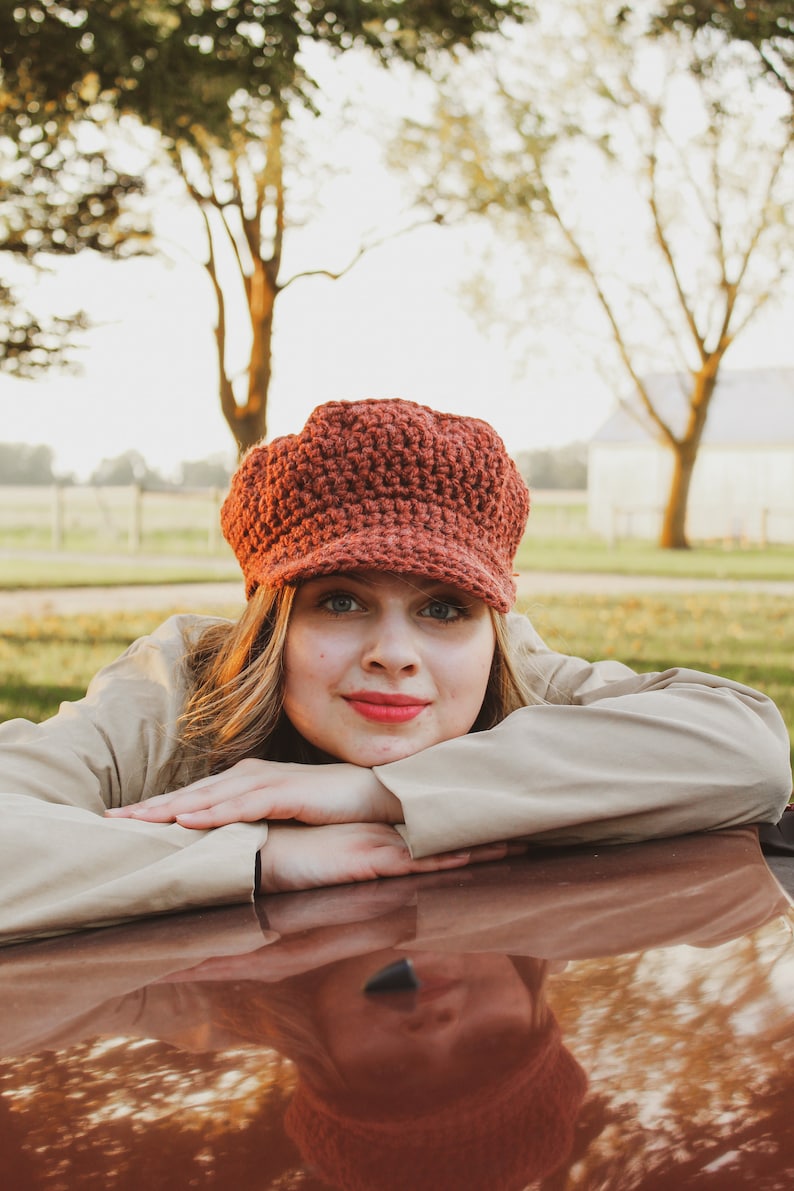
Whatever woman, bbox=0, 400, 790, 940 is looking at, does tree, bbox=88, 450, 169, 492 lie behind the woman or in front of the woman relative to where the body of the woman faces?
behind

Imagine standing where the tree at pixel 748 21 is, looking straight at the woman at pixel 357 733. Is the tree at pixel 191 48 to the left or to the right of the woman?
right

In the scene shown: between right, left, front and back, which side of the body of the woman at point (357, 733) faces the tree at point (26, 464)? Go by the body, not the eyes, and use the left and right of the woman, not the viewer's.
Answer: back

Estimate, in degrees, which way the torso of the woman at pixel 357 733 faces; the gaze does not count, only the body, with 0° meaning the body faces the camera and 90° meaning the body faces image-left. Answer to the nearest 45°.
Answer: approximately 0°

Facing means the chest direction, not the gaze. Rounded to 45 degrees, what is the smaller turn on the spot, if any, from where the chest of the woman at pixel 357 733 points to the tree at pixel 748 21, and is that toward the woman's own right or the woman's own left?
approximately 180°

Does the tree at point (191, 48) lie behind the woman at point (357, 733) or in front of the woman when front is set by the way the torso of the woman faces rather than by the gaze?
behind

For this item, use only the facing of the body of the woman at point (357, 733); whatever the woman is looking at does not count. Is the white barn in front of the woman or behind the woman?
behind

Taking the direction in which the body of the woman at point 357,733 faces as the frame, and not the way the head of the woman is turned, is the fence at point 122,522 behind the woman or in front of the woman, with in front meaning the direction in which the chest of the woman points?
behind
